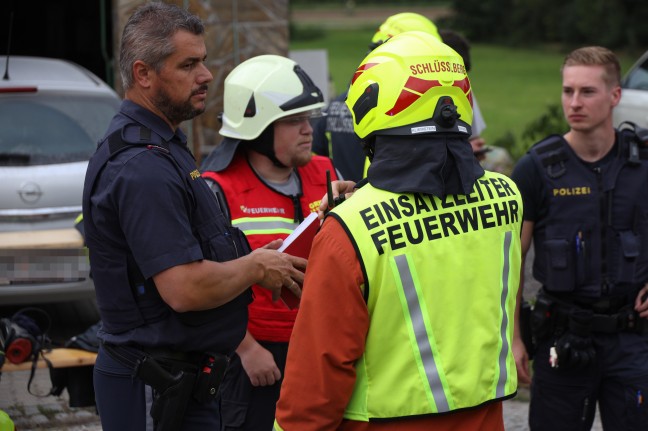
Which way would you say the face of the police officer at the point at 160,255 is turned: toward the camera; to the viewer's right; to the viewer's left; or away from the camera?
to the viewer's right

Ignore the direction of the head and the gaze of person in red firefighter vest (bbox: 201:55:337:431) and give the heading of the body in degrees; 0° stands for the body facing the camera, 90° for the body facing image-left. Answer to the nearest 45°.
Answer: approximately 315°

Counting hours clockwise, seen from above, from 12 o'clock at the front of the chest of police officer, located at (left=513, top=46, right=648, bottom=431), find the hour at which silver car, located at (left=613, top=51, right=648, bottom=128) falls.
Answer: The silver car is roughly at 6 o'clock from the police officer.

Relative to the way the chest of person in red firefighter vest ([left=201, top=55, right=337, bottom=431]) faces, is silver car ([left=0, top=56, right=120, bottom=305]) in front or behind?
behind

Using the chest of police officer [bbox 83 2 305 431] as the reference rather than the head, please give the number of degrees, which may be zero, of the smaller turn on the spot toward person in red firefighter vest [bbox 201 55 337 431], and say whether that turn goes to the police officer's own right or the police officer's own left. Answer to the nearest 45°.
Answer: approximately 45° to the police officer's own left

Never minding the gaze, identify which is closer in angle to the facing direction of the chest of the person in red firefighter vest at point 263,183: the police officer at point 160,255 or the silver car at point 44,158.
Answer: the police officer

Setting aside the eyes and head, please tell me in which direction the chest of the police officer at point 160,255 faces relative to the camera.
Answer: to the viewer's right
